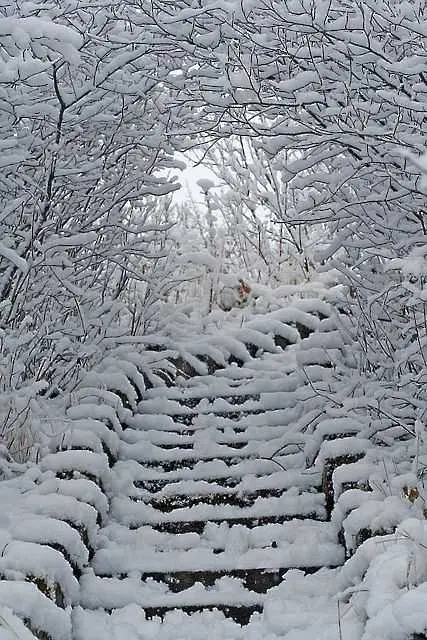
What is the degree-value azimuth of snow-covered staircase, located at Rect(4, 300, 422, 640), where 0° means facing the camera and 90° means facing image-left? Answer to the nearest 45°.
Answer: approximately 0°

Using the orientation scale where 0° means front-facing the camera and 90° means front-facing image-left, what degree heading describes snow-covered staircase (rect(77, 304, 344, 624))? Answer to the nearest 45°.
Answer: approximately 0°
